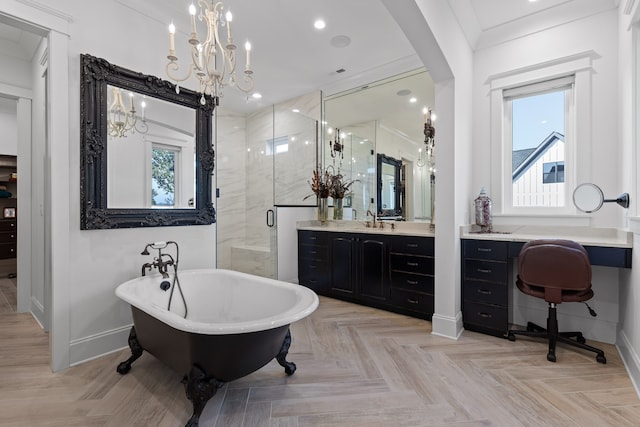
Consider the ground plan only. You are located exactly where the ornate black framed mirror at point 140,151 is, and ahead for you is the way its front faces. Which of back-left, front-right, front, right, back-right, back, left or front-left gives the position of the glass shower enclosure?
left

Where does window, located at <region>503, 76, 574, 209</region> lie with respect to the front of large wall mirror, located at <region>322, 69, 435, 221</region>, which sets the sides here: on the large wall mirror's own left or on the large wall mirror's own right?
on the large wall mirror's own left

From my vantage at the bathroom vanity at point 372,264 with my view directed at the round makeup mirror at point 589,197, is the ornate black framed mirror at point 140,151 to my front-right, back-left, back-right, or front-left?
back-right

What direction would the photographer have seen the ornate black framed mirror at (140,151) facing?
facing the viewer and to the right of the viewer

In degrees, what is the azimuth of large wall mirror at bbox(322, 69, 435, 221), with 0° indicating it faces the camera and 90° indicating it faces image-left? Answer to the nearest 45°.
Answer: approximately 45°

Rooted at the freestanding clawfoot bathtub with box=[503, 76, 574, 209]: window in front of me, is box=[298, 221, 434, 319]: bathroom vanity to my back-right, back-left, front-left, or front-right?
front-left

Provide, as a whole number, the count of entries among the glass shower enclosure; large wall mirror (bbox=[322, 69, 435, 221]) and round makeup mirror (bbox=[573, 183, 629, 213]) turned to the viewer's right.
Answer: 0

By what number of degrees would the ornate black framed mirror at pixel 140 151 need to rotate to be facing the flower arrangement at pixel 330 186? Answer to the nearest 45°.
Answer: approximately 45° to its left

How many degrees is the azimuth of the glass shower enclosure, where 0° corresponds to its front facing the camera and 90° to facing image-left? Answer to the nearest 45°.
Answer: approximately 45°

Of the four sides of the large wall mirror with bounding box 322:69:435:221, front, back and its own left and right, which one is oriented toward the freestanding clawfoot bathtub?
front

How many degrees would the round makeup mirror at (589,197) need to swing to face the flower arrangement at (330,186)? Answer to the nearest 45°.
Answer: approximately 90° to its right

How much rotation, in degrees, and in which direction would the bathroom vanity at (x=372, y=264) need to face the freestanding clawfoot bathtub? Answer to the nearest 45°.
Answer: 0° — it already faces it
